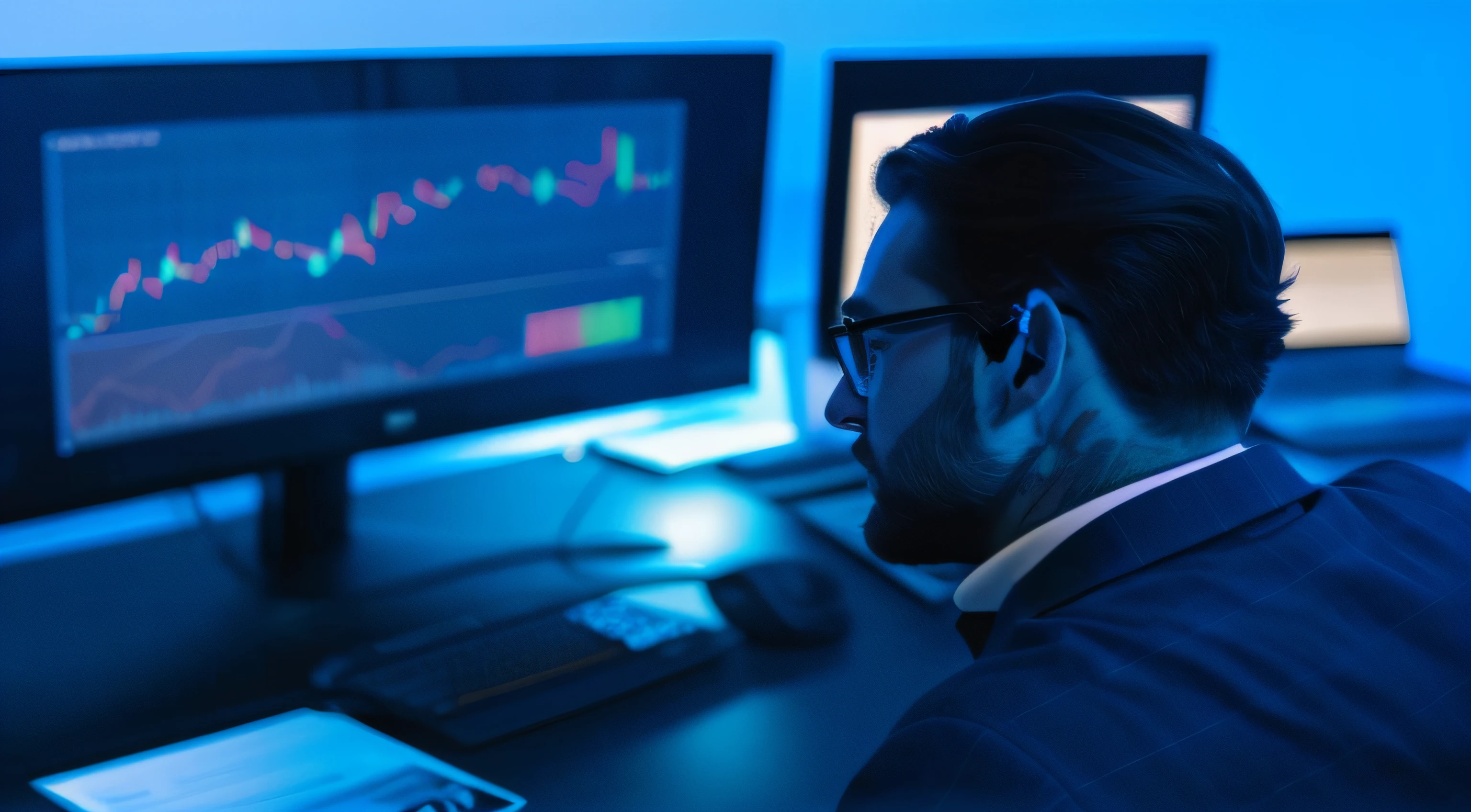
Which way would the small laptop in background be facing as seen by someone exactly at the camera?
facing the viewer

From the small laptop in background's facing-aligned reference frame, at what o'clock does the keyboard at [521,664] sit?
The keyboard is roughly at 1 o'clock from the small laptop in background.

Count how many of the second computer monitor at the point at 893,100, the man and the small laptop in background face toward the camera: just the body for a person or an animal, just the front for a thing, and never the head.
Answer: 2

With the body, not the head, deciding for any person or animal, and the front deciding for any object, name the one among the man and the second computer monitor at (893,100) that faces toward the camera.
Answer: the second computer monitor

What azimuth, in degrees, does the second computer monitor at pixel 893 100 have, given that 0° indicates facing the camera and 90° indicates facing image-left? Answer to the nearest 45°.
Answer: approximately 0°

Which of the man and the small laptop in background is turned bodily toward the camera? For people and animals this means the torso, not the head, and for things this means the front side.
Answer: the small laptop in background

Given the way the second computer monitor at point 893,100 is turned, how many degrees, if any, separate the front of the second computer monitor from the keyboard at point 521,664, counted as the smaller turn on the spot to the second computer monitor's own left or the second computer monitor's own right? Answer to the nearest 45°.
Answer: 0° — it already faces it

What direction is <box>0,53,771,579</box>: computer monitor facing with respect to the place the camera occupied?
facing the viewer and to the right of the viewer

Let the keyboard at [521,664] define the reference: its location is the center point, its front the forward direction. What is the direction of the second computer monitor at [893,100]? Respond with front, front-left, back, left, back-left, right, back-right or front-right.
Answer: left

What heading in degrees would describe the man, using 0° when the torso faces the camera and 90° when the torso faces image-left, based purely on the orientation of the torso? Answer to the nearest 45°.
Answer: approximately 135°

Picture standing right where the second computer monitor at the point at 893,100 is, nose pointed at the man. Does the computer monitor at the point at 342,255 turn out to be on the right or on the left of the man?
right

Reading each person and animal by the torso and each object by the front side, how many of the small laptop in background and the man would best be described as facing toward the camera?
1
